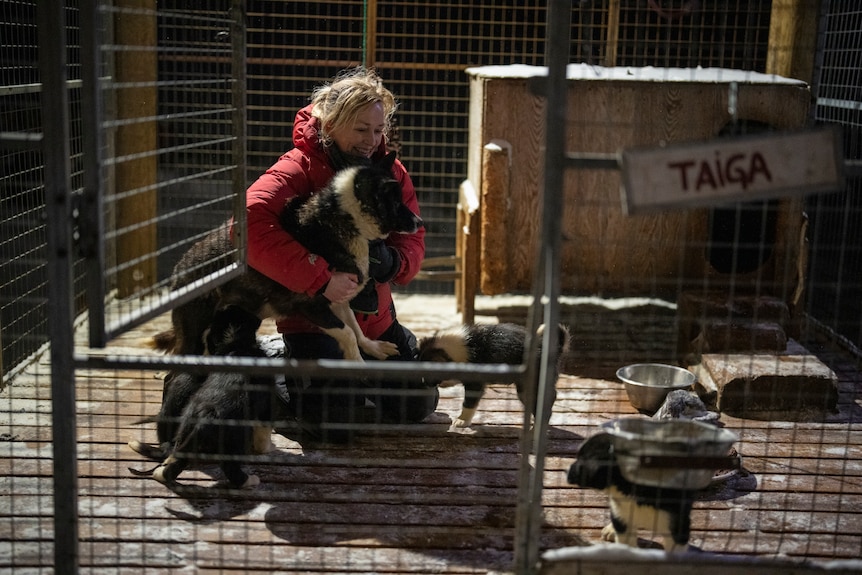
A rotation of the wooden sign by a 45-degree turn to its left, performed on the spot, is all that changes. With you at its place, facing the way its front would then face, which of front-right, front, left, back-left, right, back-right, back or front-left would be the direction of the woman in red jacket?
back

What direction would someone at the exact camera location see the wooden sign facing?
facing the viewer

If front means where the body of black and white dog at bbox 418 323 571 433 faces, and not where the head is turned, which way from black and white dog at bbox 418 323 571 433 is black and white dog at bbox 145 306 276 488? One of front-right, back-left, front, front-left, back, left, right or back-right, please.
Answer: front-left

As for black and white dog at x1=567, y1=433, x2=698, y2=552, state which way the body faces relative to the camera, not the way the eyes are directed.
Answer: to the viewer's left

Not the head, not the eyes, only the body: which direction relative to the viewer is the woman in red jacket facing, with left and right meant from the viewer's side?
facing the viewer and to the right of the viewer

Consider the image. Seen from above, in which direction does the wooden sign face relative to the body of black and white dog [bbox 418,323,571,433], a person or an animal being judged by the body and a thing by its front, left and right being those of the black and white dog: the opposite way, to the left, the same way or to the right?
to the left

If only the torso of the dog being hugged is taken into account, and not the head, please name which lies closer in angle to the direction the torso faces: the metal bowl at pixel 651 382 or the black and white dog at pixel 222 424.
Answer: the metal bowl

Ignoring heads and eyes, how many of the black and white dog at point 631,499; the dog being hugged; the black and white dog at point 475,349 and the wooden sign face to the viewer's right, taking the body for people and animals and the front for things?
1

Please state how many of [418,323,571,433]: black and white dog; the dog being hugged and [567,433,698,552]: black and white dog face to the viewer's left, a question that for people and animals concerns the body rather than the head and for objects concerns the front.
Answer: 2

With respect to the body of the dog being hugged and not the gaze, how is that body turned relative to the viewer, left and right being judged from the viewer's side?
facing to the right of the viewer

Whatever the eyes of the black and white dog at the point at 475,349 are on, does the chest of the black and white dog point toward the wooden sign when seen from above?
no

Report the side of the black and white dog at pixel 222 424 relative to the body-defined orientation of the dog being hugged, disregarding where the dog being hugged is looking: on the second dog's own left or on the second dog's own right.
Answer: on the second dog's own right

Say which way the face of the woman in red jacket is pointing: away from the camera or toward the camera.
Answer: toward the camera

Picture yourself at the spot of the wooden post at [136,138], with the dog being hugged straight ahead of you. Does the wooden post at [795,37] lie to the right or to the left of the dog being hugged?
left

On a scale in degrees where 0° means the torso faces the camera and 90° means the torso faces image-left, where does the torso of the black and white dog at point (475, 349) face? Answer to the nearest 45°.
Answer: approximately 90°
